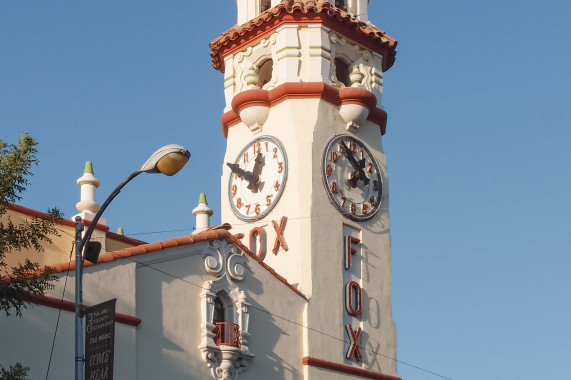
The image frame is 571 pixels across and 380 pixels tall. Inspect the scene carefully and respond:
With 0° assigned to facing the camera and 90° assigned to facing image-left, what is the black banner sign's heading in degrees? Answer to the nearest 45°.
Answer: approximately 45°

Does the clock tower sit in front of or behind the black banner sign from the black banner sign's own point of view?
behind
